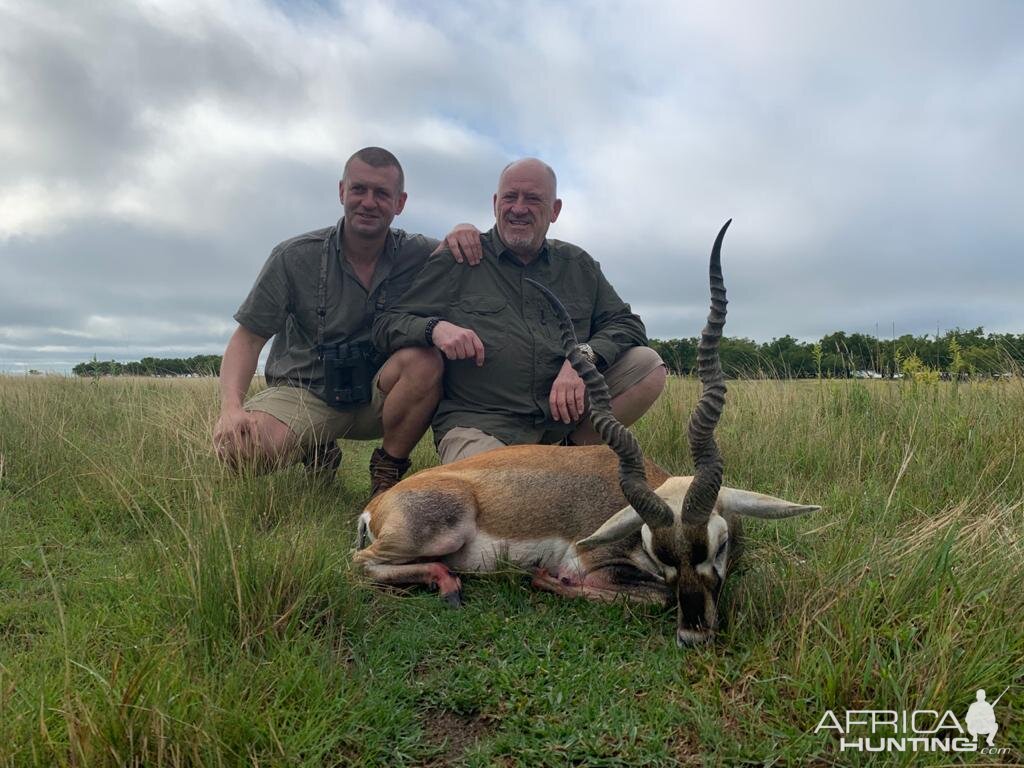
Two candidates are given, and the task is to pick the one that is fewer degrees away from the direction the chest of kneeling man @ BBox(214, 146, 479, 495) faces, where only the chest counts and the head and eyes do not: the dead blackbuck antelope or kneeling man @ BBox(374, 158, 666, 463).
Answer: the dead blackbuck antelope

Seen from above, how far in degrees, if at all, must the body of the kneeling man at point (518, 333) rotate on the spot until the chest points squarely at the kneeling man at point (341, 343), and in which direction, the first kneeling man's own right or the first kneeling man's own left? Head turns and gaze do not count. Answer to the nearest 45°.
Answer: approximately 90° to the first kneeling man's own right

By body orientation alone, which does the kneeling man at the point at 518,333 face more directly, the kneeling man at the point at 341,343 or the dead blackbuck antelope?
the dead blackbuck antelope

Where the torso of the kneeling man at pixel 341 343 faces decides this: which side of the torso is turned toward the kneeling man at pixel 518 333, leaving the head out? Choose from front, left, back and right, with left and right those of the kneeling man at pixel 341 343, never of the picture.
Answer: left

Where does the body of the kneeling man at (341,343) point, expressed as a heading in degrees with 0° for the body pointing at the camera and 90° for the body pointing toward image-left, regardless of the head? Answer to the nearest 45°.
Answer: approximately 0°

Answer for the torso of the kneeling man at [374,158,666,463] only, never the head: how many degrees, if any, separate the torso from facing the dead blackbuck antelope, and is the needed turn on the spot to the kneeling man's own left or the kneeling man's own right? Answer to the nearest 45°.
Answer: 0° — they already face it

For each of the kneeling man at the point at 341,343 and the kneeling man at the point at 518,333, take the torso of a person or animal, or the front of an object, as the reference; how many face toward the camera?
2

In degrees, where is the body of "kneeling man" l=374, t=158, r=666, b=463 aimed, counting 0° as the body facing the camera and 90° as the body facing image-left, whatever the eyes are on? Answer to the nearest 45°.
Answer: approximately 0°

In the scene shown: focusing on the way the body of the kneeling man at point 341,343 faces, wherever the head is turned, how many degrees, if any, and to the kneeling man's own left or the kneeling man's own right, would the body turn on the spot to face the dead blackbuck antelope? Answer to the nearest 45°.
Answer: approximately 45° to the kneeling man's own left
